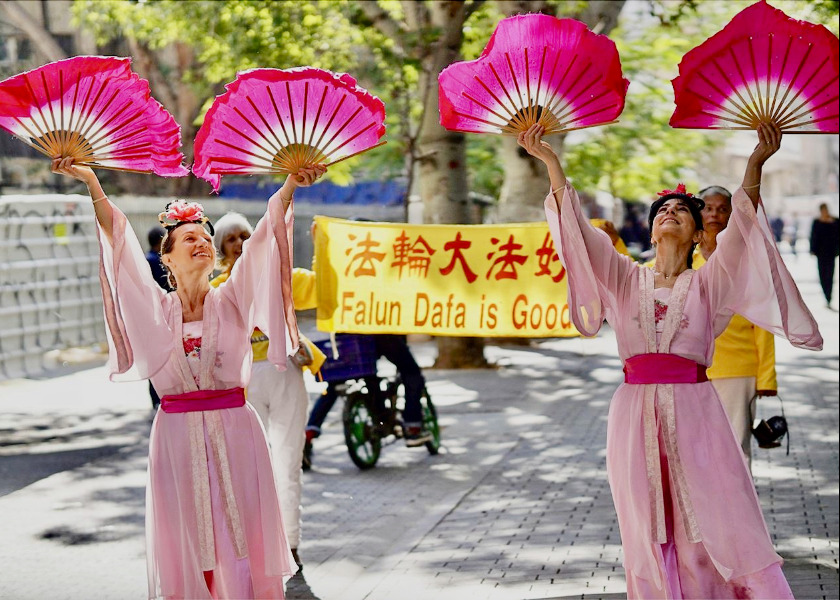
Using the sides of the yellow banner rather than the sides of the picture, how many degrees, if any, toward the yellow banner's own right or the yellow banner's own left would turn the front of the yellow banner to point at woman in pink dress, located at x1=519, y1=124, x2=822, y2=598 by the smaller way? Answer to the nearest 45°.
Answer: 0° — it already faces them

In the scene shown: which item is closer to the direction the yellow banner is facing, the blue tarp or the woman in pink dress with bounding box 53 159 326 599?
the woman in pink dress

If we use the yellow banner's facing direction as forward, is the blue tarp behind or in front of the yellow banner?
behind

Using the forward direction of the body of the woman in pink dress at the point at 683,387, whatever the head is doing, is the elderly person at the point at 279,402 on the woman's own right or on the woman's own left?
on the woman's own right

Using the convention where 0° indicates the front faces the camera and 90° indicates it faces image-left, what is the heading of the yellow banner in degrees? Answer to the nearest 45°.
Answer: approximately 0°

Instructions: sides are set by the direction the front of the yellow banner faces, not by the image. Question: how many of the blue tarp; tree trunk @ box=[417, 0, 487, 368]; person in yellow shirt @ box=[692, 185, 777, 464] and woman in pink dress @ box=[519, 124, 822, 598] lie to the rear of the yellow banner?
2

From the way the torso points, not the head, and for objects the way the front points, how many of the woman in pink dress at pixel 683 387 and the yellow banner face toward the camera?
2

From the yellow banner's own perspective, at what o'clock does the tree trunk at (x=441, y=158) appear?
The tree trunk is roughly at 6 o'clock from the yellow banner.

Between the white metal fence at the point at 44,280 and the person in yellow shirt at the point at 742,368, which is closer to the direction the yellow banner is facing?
the person in yellow shirt
